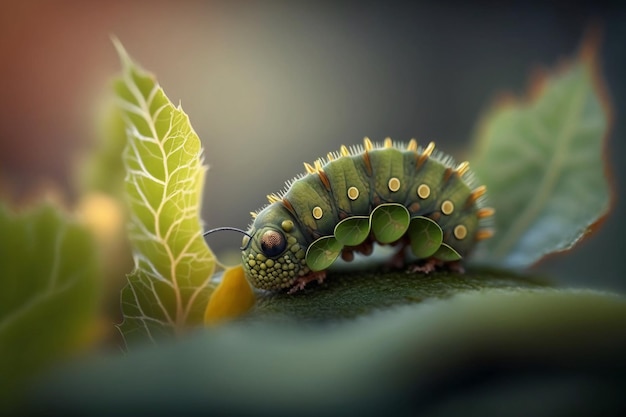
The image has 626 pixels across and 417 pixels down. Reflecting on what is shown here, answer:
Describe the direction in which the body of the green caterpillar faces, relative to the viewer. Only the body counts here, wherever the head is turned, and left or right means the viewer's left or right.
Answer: facing to the left of the viewer
